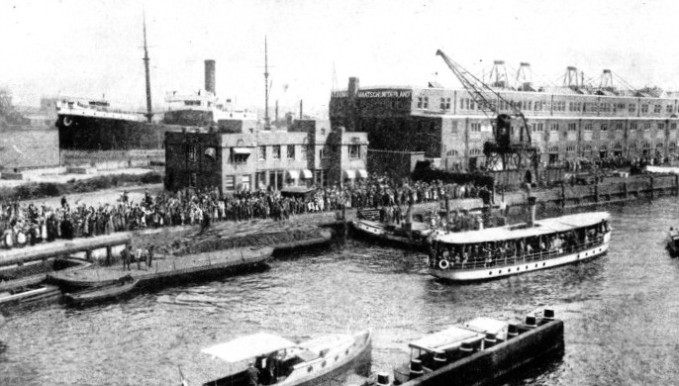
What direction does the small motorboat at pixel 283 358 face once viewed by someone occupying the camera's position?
facing away from the viewer and to the right of the viewer

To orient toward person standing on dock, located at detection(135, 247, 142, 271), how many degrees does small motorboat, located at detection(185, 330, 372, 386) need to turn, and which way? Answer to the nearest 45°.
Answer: approximately 90° to its left

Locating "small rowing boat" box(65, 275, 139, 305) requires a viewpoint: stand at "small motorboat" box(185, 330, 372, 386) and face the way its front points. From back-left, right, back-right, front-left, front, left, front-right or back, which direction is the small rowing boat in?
left

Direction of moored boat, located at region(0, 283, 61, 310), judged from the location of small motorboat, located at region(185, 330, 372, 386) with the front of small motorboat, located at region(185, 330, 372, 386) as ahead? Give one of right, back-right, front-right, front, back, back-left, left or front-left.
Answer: left

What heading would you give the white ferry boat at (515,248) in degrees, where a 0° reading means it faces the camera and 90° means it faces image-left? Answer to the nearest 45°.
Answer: approximately 225°

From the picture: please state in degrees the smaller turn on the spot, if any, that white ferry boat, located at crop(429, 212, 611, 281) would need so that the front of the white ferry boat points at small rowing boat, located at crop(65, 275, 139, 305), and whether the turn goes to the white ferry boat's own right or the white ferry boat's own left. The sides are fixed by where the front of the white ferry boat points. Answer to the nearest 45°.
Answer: approximately 180°

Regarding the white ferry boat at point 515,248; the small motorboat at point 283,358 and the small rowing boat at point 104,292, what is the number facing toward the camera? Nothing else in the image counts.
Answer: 0

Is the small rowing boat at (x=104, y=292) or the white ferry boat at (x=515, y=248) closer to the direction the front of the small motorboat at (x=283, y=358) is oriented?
the white ferry boat

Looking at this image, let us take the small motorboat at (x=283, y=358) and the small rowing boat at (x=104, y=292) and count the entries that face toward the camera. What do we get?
0

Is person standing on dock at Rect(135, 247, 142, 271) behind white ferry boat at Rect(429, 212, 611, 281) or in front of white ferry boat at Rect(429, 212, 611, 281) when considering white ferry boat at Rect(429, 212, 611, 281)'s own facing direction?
behind
